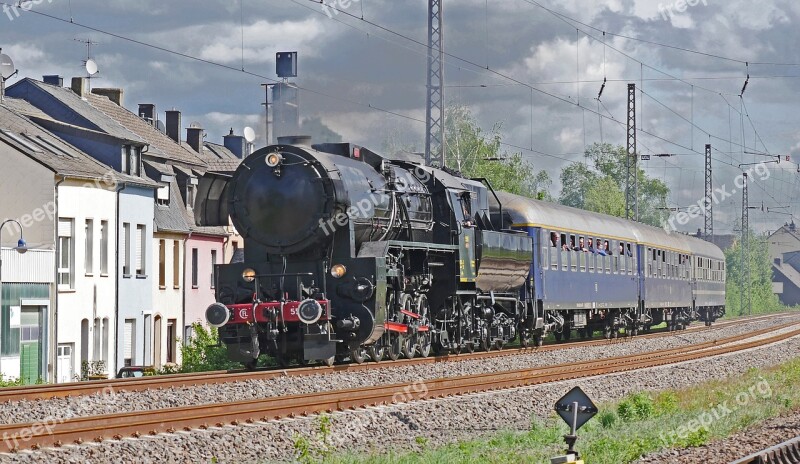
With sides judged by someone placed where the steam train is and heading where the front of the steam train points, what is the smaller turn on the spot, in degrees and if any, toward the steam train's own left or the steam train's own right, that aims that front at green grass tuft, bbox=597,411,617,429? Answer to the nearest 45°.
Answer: approximately 90° to the steam train's own left

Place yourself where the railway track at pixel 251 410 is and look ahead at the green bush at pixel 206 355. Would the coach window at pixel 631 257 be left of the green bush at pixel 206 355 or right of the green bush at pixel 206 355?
right

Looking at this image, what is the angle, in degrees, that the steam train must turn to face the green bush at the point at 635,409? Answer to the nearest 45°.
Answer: approximately 90° to its left

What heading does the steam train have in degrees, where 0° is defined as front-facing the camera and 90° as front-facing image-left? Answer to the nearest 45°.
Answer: approximately 45°

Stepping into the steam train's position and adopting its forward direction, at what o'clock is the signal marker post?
The signal marker post is roughly at 10 o'clock from the steam train.

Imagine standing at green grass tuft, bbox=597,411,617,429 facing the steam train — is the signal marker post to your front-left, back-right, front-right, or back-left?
back-left

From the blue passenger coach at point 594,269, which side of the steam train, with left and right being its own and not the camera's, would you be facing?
back

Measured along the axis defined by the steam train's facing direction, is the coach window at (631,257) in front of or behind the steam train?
behind

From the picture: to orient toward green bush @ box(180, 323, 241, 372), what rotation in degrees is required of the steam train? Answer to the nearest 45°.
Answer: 0° — it already faces it

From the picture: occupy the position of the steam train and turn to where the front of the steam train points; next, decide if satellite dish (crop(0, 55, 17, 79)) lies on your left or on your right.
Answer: on your right

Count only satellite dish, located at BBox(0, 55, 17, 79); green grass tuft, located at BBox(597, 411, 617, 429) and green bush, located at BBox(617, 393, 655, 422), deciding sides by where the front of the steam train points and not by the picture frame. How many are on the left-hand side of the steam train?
2
